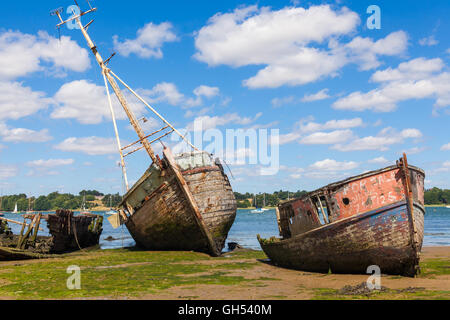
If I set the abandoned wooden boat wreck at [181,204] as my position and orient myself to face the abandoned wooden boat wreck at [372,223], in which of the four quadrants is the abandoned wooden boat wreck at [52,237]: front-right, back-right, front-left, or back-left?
back-right

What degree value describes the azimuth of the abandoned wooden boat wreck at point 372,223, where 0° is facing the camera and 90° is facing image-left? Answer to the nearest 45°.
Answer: approximately 315°

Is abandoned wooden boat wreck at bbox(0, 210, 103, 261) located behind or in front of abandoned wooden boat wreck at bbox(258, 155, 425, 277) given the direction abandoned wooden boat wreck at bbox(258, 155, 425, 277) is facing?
behind

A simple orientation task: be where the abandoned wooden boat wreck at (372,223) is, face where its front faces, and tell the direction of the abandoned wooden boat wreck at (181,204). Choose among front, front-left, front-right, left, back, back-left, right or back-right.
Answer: back
